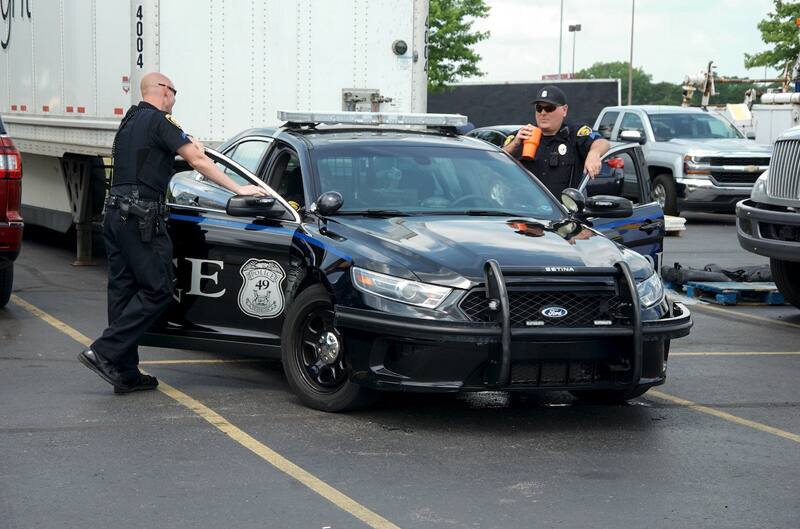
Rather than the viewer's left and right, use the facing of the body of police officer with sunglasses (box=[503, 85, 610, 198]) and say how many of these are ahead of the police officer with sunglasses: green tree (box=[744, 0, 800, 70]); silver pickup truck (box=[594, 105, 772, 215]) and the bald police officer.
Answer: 1

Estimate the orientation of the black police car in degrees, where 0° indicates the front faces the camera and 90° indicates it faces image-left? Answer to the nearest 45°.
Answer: approximately 315°

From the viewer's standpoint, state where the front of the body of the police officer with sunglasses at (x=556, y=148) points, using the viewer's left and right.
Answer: facing the viewer and to the left of the viewer

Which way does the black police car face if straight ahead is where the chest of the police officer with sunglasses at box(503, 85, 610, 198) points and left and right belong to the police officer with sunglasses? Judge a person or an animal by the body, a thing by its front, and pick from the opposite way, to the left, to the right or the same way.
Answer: to the left

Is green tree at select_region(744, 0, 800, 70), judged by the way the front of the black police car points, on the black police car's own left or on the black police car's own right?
on the black police car's own left

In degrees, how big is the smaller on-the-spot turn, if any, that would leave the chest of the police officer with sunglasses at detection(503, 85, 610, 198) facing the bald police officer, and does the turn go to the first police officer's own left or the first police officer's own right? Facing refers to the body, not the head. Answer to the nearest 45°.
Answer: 0° — they already face them

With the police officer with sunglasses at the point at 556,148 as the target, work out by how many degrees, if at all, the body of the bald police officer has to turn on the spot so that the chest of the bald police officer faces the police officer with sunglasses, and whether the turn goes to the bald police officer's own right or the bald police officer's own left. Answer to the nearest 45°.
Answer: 0° — they already face them
